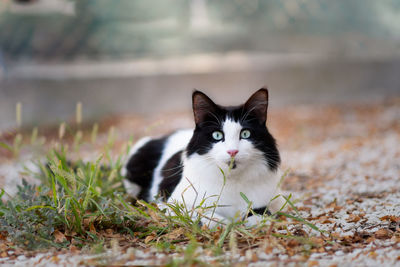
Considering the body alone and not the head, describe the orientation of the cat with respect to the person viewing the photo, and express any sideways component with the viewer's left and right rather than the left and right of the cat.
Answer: facing the viewer and to the right of the viewer

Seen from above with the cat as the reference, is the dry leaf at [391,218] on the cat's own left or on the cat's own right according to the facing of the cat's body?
on the cat's own left

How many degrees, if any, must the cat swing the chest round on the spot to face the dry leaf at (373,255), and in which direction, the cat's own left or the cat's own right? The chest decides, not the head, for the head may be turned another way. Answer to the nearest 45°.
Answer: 0° — it already faces it

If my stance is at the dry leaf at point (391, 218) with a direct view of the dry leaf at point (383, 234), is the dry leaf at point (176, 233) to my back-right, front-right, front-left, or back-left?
front-right

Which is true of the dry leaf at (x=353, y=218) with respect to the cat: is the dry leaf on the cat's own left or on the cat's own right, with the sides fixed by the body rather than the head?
on the cat's own left

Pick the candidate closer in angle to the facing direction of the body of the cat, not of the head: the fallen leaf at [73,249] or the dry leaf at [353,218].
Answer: the dry leaf

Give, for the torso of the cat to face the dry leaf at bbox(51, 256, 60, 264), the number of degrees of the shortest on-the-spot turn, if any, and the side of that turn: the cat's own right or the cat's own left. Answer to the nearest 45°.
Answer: approximately 90° to the cat's own right
